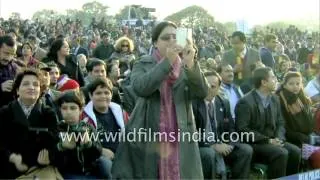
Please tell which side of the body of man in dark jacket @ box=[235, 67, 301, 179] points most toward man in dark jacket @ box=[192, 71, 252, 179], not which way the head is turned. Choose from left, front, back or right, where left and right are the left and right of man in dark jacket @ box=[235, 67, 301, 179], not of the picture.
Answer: right

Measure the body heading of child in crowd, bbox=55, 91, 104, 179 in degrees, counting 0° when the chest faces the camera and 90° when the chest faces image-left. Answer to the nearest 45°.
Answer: approximately 0°

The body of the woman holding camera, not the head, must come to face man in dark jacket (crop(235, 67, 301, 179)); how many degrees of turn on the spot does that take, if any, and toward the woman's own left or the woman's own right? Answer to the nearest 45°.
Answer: approximately 90° to the woman's own left

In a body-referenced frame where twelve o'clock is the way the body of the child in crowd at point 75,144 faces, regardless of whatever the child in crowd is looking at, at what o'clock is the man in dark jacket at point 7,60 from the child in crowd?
The man in dark jacket is roughly at 5 o'clock from the child in crowd.

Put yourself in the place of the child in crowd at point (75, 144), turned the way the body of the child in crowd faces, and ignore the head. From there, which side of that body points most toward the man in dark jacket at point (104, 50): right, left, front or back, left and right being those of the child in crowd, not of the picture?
back

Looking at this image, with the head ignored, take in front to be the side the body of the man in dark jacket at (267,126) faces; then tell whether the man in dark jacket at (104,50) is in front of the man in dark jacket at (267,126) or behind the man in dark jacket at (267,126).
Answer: behind

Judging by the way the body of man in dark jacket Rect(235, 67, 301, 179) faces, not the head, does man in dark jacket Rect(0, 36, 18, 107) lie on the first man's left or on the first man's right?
on the first man's right

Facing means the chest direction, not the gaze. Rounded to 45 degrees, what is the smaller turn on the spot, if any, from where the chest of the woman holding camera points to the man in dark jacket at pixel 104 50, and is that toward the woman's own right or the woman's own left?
approximately 135° to the woman's own left
